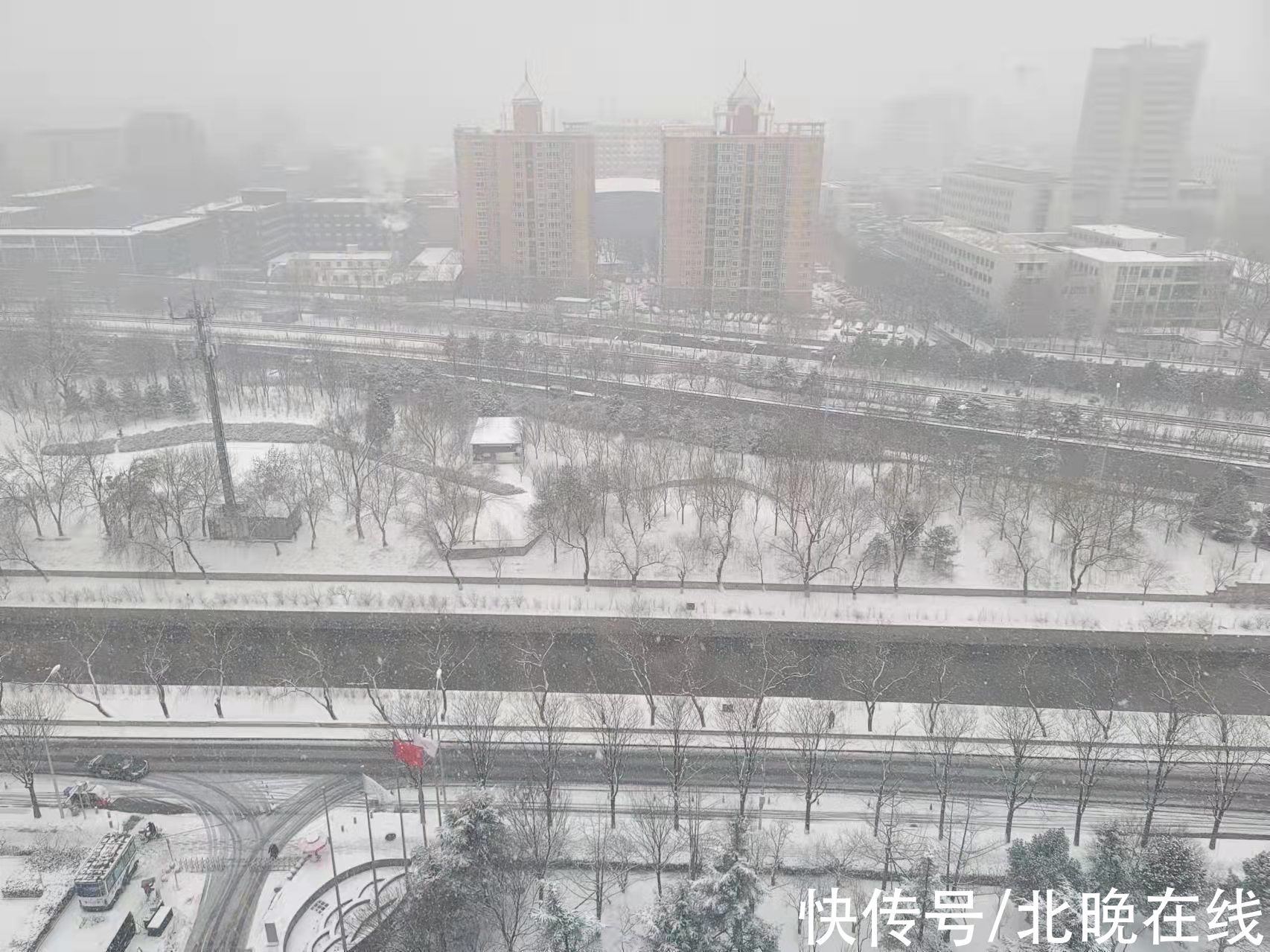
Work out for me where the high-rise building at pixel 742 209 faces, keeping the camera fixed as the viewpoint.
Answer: facing the viewer

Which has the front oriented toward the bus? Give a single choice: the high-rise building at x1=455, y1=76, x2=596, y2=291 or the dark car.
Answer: the high-rise building

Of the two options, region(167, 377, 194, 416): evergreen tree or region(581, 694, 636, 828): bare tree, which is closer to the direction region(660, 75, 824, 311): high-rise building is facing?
the bare tree

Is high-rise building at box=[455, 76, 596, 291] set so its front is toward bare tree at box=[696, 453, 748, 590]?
yes

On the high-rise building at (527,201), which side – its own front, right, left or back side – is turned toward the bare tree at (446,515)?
front

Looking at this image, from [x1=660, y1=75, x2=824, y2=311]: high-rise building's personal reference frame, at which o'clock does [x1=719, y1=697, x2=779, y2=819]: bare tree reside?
The bare tree is roughly at 12 o'clock from the high-rise building.

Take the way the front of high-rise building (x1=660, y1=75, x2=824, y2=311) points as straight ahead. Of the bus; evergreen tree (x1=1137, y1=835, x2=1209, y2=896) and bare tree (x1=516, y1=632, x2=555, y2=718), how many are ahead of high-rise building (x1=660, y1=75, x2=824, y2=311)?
3

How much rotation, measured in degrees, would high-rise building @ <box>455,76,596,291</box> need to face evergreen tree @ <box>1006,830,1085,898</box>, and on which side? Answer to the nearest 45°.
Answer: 0° — it already faces it

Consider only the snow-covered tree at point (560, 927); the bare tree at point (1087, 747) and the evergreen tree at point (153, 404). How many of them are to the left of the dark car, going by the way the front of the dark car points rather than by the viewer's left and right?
1

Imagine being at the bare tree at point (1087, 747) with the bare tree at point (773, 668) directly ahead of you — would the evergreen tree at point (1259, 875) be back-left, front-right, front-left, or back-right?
back-left

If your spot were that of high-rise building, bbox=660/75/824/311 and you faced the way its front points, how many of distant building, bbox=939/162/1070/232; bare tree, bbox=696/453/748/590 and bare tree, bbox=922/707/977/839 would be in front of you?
2
